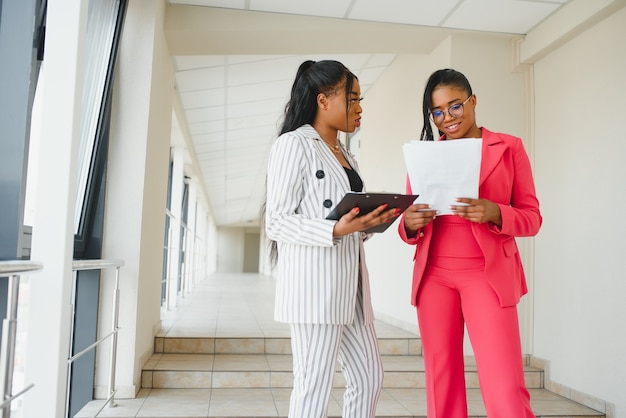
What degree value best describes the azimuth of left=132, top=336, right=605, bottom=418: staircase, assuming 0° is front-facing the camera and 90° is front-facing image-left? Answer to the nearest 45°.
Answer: approximately 0°

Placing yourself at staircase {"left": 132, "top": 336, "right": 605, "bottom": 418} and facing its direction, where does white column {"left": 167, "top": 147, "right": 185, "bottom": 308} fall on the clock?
The white column is roughly at 5 o'clock from the staircase.

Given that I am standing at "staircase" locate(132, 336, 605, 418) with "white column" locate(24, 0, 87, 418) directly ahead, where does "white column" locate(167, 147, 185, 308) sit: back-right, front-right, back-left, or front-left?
back-right

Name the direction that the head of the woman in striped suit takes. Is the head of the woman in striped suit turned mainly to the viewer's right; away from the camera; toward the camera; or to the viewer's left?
to the viewer's right
